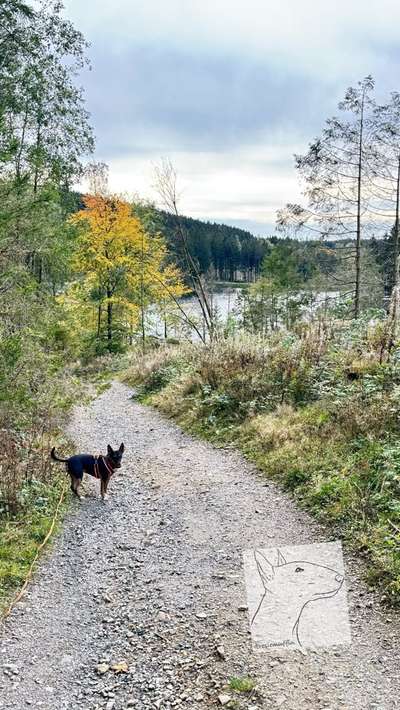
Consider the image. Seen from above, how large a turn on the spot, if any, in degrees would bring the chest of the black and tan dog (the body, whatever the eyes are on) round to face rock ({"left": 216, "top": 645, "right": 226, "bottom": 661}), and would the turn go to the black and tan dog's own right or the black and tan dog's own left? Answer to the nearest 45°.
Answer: approximately 90° to the black and tan dog's own right

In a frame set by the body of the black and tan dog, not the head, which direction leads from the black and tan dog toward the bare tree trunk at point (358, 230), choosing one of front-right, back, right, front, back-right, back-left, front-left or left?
front-left

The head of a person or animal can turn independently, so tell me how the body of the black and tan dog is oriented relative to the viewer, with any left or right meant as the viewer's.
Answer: facing to the right of the viewer

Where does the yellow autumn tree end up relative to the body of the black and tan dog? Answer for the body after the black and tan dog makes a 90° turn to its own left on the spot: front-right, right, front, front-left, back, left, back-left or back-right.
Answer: front

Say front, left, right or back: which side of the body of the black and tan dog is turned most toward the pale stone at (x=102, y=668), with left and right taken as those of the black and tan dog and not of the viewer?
right

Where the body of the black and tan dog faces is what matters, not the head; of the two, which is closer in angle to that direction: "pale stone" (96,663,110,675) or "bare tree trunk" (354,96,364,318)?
the bare tree trunk
